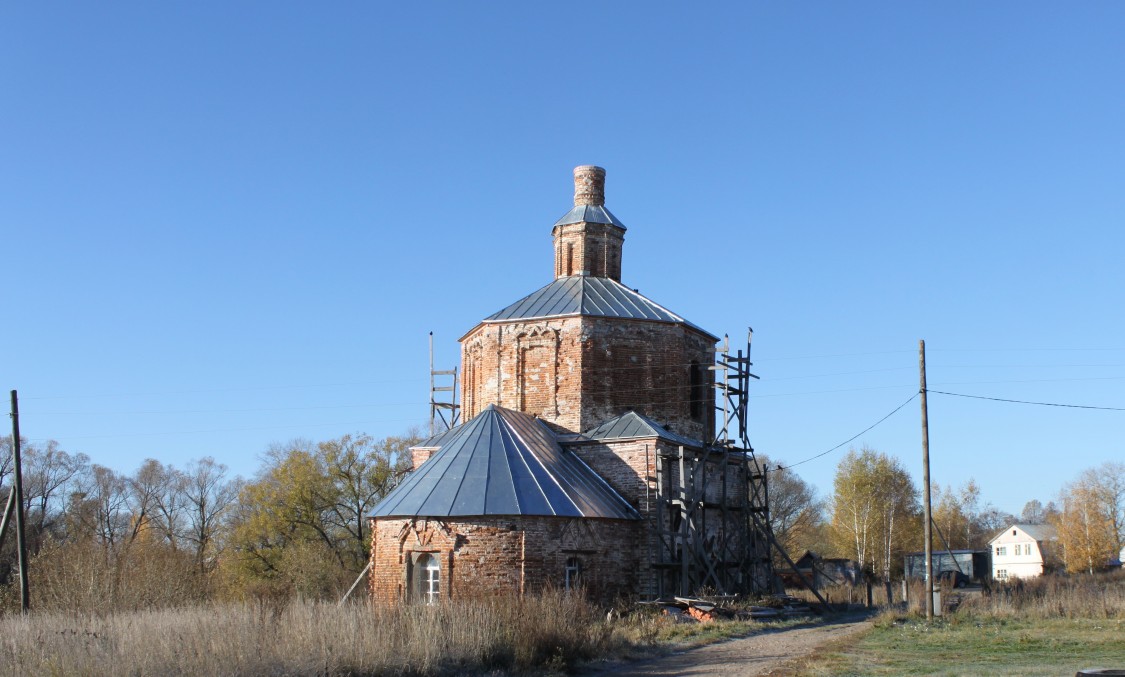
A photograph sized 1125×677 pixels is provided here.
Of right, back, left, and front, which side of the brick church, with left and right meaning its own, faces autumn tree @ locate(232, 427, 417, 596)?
left

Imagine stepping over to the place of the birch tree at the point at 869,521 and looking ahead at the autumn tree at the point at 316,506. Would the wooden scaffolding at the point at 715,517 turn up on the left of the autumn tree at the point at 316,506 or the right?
left

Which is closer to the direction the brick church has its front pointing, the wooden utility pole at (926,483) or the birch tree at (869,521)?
the birch tree

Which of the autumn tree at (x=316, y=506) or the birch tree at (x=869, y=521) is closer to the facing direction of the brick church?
the birch tree

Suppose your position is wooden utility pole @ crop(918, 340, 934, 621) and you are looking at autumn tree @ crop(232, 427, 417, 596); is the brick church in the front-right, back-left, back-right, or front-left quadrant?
front-left

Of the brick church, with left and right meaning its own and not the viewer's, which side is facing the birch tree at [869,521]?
front

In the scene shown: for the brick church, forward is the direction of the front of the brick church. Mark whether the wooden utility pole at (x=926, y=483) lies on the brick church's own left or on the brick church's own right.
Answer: on the brick church's own right

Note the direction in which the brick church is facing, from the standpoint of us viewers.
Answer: facing away from the viewer and to the right of the viewer
